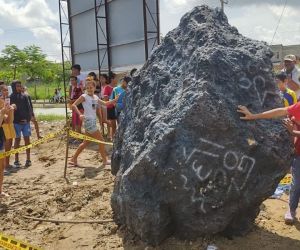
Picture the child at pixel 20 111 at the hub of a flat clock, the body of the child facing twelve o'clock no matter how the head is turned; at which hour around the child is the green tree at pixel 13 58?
The green tree is roughly at 6 o'clock from the child.

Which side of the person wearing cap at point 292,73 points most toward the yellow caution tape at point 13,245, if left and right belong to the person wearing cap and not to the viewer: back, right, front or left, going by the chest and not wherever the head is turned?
front

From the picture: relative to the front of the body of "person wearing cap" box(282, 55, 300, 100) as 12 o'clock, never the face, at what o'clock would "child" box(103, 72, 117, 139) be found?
The child is roughly at 2 o'clock from the person wearing cap.

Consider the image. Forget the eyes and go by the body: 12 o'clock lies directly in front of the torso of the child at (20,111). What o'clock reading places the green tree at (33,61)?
The green tree is roughly at 6 o'clock from the child.

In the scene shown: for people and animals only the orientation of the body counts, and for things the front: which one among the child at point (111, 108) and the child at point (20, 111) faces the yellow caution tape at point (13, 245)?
the child at point (20, 111)

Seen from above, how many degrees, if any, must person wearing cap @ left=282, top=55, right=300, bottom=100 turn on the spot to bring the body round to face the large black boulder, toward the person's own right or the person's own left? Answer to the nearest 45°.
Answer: approximately 45° to the person's own left

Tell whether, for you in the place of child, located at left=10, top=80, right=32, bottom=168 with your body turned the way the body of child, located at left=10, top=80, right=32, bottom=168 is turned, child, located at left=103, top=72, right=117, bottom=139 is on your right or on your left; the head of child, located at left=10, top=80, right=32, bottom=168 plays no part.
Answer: on your left
